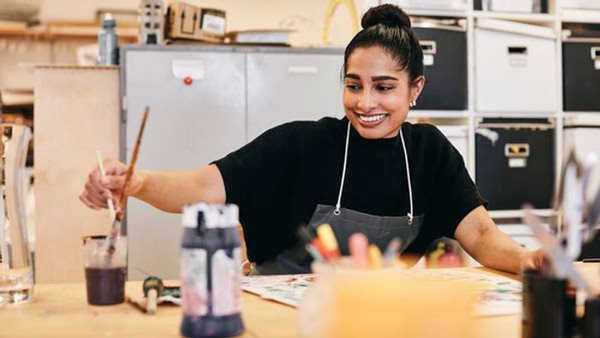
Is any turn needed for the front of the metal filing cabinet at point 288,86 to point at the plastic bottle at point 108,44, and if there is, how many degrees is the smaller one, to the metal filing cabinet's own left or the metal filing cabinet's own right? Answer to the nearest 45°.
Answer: approximately 90° to the metal filing cabinet's own right

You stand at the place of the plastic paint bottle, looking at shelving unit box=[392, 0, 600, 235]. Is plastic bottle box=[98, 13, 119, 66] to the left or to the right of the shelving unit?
left

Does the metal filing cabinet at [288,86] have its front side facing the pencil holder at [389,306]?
yes

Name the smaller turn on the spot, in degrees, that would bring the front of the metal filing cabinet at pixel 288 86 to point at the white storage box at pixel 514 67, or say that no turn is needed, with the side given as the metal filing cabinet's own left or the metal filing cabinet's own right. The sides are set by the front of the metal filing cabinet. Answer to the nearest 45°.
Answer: approximately 90° to the metal filing cabinet's own left

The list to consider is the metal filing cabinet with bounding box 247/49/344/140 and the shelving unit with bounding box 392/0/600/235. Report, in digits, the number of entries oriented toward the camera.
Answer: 2

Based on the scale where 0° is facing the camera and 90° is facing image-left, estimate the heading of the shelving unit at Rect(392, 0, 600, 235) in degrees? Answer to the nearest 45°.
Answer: approximately 0°

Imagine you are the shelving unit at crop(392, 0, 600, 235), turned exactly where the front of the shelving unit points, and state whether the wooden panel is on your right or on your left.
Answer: on your right

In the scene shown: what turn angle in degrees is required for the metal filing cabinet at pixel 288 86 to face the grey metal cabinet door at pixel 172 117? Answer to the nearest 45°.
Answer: approximately 90° to its right

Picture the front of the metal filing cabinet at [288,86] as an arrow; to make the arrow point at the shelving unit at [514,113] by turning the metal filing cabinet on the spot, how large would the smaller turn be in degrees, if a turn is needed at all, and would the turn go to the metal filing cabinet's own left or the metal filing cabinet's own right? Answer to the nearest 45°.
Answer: approximately 90° to the metal filing cabinet's own left

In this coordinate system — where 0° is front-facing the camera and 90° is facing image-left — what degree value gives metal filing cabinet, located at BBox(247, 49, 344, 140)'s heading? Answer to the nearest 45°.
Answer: approximately 0°

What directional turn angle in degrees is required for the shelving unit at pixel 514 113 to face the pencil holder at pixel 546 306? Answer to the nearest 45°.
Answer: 0° — it already faces it
